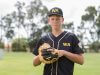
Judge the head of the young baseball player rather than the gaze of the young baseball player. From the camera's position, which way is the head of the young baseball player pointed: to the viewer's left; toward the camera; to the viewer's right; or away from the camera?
toward the camera

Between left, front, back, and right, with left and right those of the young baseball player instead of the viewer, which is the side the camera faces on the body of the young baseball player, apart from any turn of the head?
front
